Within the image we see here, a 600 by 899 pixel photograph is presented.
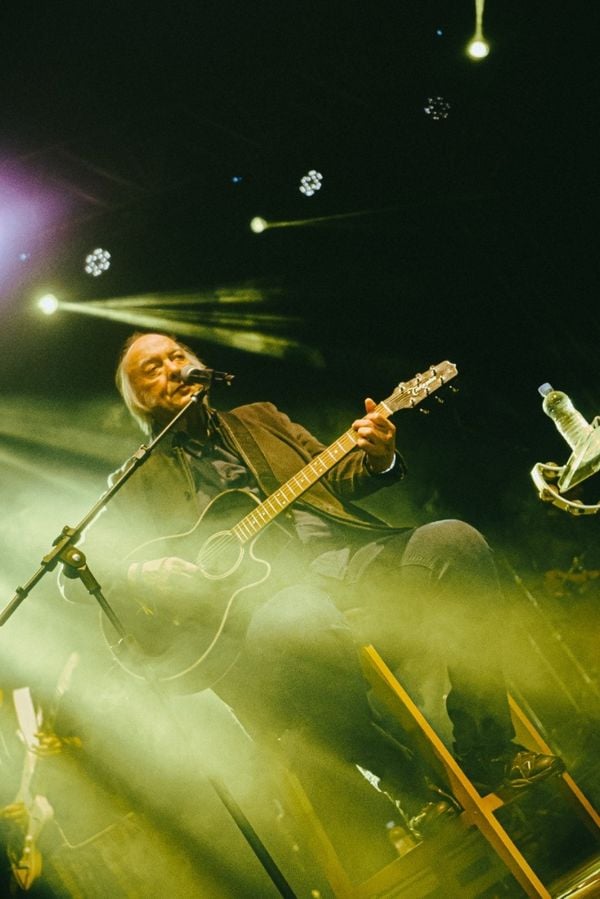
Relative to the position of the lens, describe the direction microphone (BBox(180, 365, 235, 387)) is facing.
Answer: facing to the left of the viewer

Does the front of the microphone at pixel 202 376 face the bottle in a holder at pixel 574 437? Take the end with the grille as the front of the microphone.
no

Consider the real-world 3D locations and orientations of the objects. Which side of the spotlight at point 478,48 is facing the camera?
front

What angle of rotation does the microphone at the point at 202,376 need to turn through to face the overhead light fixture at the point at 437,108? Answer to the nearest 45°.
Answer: approximately 135° to its right

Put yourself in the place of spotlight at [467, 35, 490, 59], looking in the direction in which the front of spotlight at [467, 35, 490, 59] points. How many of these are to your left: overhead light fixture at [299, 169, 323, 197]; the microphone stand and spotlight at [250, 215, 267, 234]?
0

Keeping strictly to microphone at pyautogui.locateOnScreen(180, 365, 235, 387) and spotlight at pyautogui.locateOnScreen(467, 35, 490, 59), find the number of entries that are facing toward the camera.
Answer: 1

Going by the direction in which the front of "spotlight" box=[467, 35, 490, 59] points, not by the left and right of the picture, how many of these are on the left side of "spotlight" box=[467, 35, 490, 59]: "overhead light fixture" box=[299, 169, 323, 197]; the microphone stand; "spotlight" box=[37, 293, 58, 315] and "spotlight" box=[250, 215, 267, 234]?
0

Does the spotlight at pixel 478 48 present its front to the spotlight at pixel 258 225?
no

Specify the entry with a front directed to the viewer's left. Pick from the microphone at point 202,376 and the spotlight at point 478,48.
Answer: the microphone

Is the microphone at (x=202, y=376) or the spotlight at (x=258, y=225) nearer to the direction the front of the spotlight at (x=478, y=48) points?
the microphone

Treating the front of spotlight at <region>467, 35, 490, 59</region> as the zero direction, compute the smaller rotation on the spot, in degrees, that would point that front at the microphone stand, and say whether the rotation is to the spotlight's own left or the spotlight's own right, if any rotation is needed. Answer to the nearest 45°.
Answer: approximately 45° to the spotlight's own right

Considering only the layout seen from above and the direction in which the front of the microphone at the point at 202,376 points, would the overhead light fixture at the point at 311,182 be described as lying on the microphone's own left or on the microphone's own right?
on the microphone's own right
